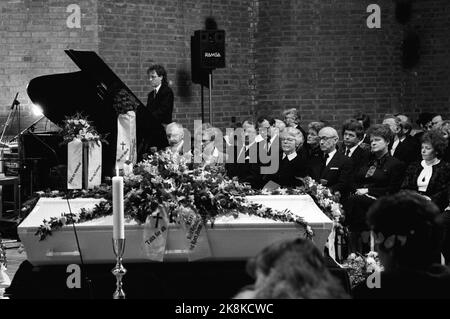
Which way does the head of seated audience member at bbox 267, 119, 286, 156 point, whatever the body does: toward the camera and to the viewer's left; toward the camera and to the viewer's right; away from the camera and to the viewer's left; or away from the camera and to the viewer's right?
toward the camera and to the viewer's left

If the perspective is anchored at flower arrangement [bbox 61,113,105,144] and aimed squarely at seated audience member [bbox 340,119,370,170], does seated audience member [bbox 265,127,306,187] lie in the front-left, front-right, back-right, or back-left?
front-right

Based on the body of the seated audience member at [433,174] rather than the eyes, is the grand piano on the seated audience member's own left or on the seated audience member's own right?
on the seated audience member's own right

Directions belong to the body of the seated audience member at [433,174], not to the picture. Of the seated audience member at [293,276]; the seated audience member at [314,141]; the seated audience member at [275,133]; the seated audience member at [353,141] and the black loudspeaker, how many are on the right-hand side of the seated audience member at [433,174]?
4

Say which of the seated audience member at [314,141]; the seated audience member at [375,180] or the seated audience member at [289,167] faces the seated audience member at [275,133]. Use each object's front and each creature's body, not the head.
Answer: the seated audience member at [314,141]

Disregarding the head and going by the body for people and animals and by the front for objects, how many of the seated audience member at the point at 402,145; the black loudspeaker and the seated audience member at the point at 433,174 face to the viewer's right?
0

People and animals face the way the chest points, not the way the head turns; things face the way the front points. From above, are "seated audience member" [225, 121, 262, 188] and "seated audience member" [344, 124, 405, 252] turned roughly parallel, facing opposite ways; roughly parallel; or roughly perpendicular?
roughly parallel

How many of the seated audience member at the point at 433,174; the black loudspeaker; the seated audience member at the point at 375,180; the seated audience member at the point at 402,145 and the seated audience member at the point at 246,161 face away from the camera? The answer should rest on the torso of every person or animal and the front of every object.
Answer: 0

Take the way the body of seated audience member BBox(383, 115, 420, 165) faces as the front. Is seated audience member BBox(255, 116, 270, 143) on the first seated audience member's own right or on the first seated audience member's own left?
on the first seated audience member's own right

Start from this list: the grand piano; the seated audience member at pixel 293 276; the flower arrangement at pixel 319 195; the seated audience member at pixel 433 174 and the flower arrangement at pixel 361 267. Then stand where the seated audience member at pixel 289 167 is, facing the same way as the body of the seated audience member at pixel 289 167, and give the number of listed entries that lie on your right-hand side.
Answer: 1

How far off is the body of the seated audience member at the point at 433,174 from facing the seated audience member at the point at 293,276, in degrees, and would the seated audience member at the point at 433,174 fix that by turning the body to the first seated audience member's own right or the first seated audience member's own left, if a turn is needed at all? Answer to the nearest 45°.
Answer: approximately 45° to the first seated audience member's own left

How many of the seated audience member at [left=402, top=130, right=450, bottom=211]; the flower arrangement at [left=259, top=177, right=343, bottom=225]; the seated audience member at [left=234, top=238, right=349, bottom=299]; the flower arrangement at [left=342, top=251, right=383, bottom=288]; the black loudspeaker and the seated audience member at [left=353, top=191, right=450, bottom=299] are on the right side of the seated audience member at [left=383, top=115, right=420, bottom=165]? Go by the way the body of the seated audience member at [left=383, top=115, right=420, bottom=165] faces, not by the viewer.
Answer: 1

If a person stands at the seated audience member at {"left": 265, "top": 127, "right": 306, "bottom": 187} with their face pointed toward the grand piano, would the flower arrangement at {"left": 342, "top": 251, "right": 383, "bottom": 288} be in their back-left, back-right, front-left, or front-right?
back-left

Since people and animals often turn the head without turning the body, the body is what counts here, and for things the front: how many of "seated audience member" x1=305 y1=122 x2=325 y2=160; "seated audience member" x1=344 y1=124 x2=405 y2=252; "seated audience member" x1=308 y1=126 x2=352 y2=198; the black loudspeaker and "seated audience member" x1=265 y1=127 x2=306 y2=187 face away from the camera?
0

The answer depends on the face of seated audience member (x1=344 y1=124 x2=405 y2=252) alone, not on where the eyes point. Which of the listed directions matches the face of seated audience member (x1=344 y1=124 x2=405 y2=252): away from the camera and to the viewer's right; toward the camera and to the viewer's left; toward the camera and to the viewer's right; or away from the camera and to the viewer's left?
toward the camera and to the viewer's left

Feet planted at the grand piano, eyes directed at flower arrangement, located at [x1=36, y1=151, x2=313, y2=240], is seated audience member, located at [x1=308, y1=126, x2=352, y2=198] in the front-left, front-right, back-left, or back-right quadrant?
front-left

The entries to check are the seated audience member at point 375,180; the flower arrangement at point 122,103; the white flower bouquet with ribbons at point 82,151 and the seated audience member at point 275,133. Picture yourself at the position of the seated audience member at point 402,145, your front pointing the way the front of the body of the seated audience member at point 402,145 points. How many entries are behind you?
0

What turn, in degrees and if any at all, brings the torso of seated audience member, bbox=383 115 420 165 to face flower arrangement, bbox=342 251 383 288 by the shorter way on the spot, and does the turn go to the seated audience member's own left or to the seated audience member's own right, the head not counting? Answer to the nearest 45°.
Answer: approximately 45° to the seated audience member's own left

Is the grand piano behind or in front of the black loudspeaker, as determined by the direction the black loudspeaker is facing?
in front

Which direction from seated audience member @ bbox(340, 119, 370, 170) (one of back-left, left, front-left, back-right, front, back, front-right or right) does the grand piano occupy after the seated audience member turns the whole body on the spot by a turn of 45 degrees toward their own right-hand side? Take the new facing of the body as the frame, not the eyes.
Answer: front

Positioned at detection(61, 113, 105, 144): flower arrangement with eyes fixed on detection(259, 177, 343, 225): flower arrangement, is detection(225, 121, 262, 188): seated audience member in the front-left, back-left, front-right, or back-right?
front-left

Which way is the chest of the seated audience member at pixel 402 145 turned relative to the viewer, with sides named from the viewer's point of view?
facing the viewer and to the left of the viewer

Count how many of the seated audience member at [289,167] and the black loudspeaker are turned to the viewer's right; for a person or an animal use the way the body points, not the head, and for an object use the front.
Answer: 0
